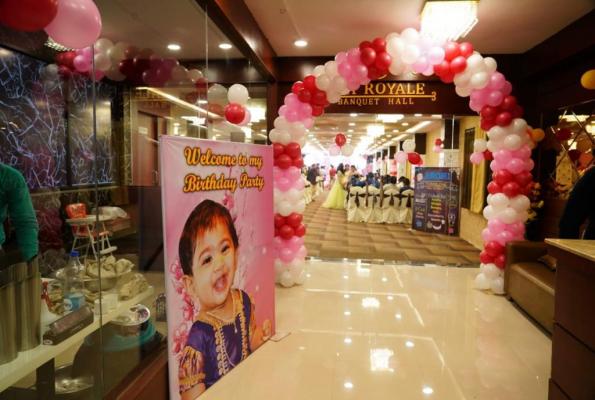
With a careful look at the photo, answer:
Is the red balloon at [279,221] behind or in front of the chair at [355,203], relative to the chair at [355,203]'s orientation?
behind

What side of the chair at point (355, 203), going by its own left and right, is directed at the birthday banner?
back

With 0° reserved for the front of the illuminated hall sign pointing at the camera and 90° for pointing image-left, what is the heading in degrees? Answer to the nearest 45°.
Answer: approximately 0°

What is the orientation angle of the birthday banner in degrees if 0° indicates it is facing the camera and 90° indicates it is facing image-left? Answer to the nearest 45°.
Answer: approximately 315°

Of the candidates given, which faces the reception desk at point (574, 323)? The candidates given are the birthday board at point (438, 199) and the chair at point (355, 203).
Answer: the birthday board

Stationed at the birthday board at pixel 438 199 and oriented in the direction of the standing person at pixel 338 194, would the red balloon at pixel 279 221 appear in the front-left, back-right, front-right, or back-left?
back-left

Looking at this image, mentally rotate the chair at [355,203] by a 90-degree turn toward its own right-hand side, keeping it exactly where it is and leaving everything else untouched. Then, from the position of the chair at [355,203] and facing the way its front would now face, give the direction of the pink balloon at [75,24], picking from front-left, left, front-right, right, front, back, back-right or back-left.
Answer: right

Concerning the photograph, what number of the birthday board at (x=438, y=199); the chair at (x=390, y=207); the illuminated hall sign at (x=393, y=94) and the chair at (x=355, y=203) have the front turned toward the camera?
2

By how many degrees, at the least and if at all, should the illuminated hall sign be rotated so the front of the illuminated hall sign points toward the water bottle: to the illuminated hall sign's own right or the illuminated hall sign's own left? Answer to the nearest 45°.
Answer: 0° — it already faces it

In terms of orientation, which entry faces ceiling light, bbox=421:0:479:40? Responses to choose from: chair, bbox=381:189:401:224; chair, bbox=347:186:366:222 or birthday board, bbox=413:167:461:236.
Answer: the birthday board

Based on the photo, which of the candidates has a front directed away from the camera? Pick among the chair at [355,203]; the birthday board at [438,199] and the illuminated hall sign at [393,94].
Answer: the chair

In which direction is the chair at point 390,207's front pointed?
away from the camera

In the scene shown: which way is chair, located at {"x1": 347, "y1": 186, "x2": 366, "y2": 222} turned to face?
away from the camera

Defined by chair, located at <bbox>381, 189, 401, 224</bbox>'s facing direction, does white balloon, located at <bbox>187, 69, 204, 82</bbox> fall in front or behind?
behind

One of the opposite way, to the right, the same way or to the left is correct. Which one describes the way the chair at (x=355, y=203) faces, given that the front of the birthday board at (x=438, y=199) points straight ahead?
the opposite way

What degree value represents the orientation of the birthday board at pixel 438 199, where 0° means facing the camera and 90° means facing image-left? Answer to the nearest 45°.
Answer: approximately 0°
